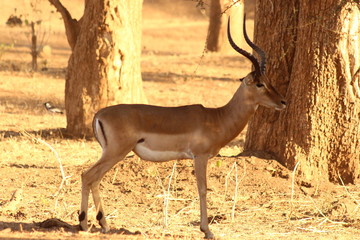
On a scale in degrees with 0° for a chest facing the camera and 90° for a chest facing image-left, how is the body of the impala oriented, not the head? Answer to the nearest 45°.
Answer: approximately 270°

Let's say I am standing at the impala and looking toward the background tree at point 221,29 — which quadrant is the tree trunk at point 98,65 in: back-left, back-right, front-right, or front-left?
front-left

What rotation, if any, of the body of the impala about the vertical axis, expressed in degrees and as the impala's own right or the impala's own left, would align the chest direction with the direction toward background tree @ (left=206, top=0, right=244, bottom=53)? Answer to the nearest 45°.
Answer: approximately 90° to the impala's own left

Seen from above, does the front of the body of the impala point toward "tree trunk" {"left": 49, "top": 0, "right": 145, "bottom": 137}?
no

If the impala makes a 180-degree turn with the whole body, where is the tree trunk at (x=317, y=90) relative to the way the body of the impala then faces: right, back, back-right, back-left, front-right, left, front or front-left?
back-right
